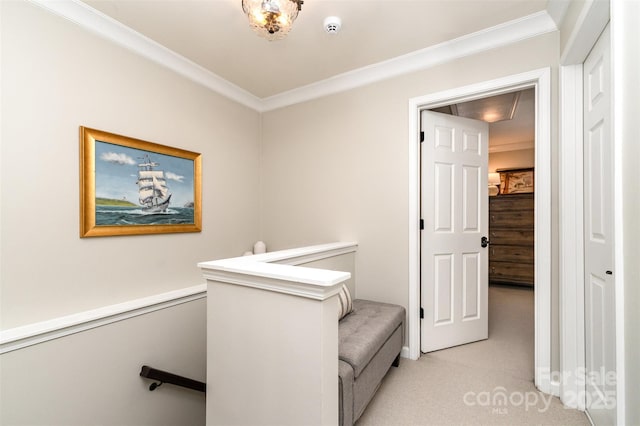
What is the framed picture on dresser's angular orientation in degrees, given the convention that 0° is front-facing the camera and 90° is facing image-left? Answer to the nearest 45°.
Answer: approximately 0°

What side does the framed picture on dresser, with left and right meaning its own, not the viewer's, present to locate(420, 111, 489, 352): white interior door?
front

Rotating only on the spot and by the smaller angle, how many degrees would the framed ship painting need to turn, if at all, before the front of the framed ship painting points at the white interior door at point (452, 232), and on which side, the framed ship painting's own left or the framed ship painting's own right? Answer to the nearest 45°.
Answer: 0° — it already faces it

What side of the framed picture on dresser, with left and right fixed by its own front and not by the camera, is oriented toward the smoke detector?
front

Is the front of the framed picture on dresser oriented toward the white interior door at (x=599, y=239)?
yes

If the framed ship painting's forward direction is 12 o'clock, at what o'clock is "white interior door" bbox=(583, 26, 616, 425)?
The white interior door is roughly at 12 o'clock from the framed ship painting.

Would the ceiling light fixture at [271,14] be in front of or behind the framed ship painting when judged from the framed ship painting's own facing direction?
in front

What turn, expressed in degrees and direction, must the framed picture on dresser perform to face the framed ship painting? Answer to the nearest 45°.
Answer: approximately 45° to its right

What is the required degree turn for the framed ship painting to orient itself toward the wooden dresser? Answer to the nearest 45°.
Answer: approximately 45° to its left
